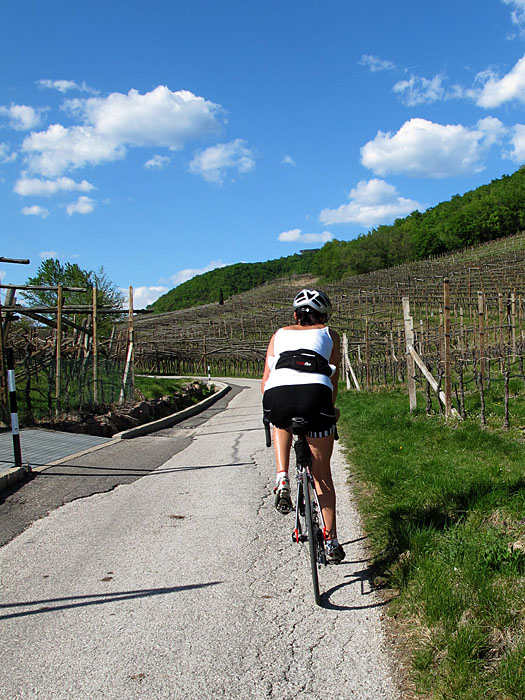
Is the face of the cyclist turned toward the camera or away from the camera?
away from the camera

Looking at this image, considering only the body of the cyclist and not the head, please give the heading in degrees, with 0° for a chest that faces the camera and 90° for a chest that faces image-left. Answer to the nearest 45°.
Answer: approximately 180°

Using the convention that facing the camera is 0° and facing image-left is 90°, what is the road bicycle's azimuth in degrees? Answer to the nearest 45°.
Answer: approximately 180°

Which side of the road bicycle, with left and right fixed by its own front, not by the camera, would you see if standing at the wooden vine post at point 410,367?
front

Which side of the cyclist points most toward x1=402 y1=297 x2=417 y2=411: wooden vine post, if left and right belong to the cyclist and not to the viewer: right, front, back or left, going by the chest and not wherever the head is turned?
front
